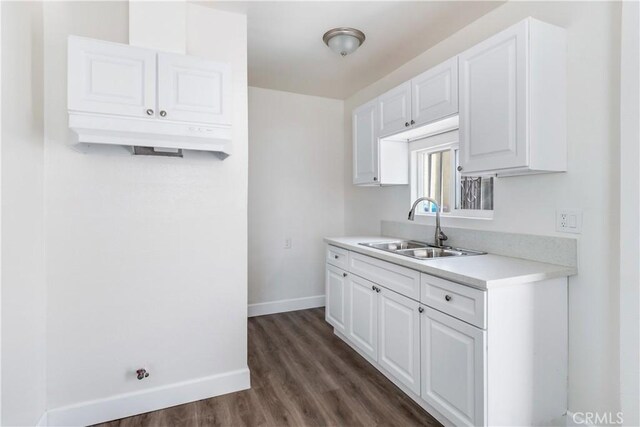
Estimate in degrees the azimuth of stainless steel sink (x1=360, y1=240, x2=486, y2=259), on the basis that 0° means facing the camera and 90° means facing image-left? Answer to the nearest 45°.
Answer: approximately 45°

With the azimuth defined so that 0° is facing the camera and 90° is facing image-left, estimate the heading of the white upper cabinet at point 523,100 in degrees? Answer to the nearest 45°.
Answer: approximately 45°

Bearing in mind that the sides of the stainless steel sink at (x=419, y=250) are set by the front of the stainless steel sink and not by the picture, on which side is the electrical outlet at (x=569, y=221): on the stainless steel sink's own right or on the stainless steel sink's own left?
on the stainless steel sink's own left

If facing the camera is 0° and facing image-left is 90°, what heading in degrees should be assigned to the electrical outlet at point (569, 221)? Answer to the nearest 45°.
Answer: approximately 45°

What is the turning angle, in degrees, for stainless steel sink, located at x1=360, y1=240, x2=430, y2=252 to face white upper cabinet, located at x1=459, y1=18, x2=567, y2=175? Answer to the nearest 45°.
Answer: approximately 90° to its left

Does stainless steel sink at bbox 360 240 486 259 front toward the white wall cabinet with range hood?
yes
